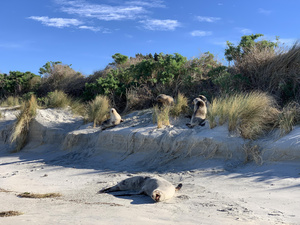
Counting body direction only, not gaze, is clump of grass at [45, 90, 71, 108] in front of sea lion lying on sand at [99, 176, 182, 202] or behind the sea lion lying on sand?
behind

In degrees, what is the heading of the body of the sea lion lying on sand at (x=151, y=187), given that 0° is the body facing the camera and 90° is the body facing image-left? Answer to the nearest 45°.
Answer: approximately 315°

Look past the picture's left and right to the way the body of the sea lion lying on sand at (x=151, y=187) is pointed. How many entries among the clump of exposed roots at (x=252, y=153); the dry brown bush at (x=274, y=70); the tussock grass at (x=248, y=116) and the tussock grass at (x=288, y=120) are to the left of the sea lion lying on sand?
4

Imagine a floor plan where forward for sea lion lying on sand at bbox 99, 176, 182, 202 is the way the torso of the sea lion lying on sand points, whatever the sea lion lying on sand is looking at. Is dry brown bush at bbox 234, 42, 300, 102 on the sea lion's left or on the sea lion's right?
on the sea lion's left

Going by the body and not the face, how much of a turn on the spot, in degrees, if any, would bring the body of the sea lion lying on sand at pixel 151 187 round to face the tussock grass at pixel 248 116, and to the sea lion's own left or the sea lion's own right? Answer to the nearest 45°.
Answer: approximately 90° to the sea lion's own left

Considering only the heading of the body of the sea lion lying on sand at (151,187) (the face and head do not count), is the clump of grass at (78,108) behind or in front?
behind

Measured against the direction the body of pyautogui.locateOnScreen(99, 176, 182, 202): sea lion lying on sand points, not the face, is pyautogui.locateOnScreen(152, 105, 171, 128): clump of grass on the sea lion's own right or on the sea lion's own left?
on the sea lion's own left

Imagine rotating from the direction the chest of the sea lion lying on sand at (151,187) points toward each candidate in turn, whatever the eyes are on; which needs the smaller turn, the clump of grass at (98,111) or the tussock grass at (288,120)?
the tussock grass

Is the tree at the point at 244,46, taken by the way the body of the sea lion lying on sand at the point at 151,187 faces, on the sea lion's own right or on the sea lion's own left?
on the sea lion's own left
